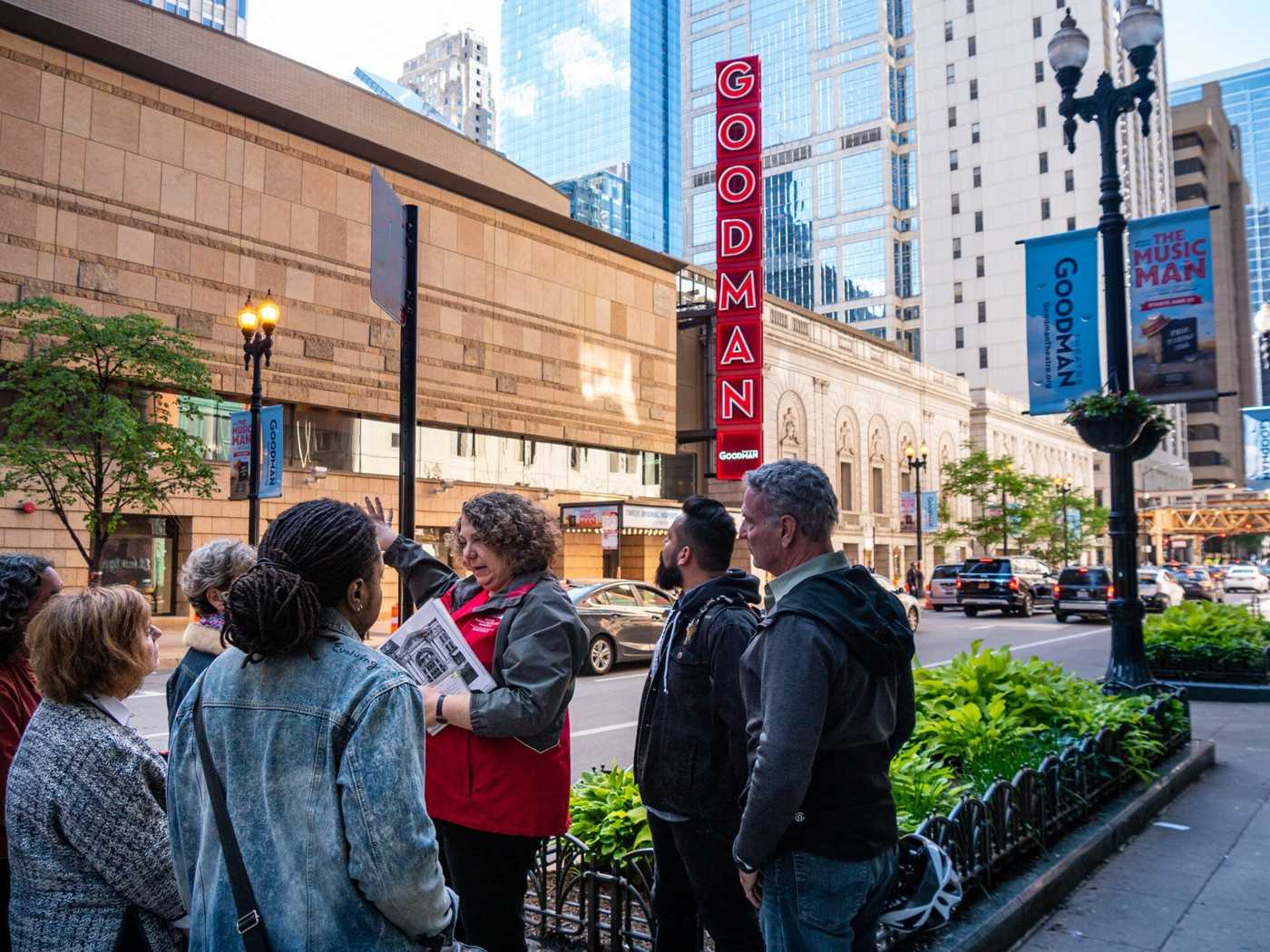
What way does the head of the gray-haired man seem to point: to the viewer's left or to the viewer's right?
to the viewer's left

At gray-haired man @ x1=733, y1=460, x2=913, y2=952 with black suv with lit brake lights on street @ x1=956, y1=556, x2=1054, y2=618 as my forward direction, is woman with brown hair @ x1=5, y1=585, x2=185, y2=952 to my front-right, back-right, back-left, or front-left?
back-left

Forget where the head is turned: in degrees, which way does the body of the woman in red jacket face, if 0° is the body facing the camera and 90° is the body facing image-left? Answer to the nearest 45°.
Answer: approximately 45°

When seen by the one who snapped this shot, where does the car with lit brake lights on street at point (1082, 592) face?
facing away from the viewer

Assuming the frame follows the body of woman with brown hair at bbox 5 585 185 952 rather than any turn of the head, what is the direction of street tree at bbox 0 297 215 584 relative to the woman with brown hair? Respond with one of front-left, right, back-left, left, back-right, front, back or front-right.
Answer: front-left

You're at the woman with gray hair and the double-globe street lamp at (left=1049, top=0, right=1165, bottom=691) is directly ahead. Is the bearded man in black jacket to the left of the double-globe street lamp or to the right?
right

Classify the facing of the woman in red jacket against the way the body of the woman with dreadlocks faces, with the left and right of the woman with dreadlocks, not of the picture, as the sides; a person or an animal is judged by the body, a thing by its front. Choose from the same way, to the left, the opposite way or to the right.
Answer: the opposite way

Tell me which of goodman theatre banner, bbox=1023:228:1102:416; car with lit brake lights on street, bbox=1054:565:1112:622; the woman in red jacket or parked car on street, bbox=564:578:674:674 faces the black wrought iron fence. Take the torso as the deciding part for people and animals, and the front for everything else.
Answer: the goodman theatre banner

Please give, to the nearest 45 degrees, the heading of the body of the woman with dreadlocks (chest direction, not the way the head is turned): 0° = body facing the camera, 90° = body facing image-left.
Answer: approximately 225°

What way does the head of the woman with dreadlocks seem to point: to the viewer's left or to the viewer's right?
to the viewer's right

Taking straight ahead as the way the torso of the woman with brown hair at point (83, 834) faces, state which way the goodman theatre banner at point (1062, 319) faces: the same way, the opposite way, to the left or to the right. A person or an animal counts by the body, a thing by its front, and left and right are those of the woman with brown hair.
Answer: the opposite way

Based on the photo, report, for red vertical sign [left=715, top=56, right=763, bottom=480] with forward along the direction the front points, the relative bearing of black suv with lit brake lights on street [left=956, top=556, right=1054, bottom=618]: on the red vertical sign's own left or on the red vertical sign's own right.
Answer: on the red vertical sign's own left
